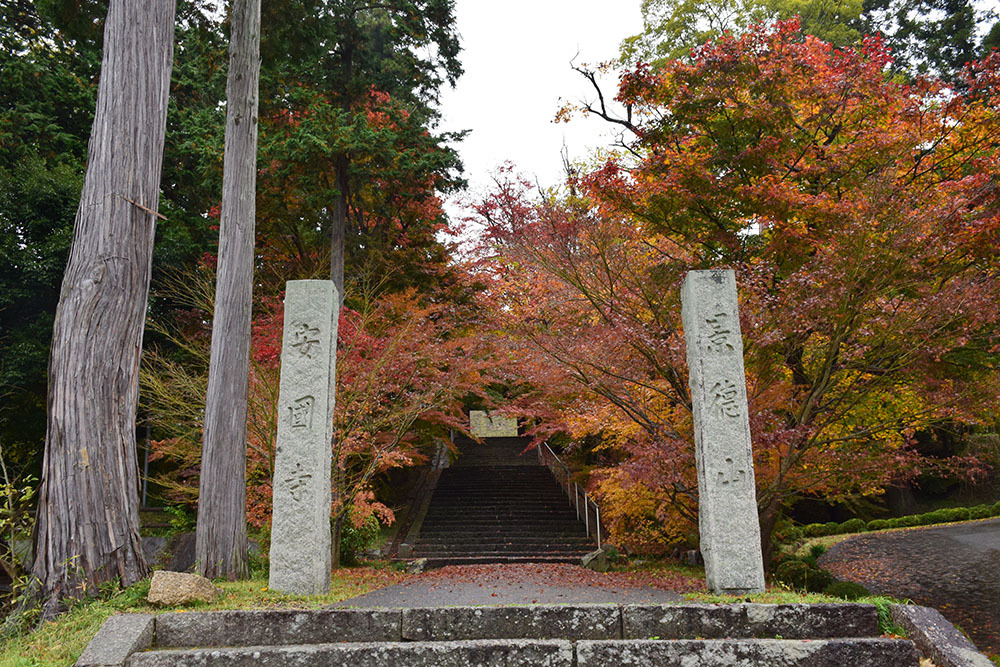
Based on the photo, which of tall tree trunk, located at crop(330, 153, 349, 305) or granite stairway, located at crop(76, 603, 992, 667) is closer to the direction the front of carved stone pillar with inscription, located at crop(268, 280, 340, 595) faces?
the granite stairway

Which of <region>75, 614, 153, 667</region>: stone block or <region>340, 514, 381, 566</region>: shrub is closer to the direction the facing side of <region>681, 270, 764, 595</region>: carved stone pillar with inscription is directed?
the stone block

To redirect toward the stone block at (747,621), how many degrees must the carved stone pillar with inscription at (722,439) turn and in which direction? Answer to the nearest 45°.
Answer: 0° — it already faces it

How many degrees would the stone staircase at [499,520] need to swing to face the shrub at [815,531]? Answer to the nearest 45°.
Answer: approximately 90° to its left

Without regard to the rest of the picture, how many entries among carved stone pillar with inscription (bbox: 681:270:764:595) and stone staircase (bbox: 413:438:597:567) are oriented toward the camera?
2
